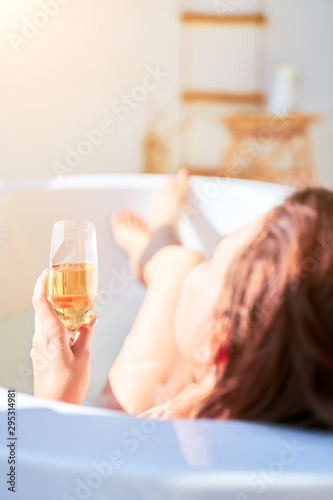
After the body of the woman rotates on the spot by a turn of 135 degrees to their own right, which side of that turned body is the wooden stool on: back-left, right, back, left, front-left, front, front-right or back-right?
left

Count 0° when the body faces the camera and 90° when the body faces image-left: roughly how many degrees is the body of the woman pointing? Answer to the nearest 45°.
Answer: approximately 135°
